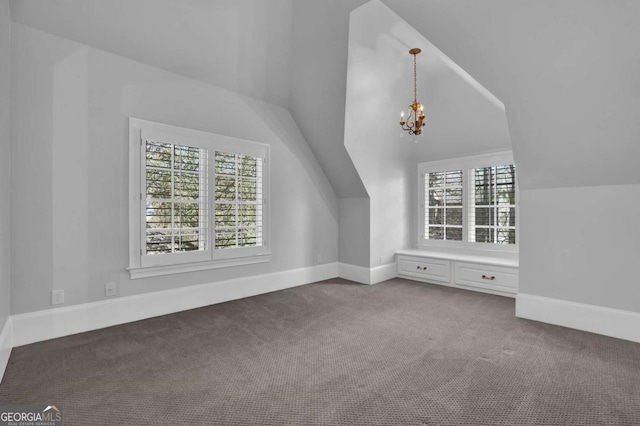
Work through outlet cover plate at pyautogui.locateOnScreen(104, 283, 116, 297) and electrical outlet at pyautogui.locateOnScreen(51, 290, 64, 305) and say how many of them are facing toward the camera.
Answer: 2

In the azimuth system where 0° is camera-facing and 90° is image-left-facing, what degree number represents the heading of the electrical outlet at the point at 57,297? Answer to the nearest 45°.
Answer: approximately 0°

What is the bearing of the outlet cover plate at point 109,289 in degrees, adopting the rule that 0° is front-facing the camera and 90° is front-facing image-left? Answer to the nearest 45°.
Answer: approximately 0°

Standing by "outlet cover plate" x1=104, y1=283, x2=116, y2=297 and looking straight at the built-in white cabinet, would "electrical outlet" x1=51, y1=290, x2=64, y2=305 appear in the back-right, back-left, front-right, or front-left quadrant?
back-right

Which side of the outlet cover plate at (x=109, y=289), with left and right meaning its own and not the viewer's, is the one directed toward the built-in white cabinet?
left
